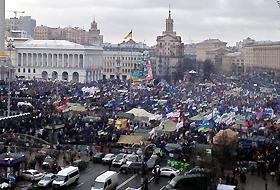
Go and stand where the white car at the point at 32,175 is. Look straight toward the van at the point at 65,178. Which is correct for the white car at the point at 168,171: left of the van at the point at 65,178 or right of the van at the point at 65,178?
left

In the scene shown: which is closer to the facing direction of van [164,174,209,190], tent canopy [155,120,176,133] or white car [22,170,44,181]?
the white car

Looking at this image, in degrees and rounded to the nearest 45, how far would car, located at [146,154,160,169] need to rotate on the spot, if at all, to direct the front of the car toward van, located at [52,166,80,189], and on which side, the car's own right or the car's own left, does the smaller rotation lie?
0° — it already faces it

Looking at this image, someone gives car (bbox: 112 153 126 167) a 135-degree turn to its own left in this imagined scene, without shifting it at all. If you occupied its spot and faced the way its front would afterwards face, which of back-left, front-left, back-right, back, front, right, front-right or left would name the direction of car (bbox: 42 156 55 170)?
back

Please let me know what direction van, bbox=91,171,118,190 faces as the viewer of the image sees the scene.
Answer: facing the viewer and to the left of the viewer

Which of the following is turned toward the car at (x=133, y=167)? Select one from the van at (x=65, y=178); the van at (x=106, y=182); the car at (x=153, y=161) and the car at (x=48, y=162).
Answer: the car at (x=153, y=161)

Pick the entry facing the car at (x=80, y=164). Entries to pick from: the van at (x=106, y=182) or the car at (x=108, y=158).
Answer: the car at (x=108, y=158)

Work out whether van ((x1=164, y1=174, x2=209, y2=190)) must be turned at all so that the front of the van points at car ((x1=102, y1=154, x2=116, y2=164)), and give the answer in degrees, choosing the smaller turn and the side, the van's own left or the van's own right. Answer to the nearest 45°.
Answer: approximately 45° to the van's own right

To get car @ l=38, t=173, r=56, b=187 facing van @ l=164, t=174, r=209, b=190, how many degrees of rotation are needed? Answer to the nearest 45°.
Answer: approximately 135° to its left

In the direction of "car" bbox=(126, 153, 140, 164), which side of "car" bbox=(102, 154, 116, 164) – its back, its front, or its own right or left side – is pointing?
left

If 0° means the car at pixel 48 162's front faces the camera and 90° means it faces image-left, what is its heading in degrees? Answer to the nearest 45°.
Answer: approximately 45°

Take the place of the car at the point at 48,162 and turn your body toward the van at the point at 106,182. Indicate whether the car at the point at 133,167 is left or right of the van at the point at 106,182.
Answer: left

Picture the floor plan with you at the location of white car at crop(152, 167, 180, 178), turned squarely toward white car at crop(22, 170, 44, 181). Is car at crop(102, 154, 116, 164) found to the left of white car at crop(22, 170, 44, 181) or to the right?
right
